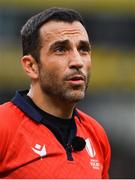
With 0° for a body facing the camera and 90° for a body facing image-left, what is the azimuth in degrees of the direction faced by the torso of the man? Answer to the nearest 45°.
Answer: approximately 315°

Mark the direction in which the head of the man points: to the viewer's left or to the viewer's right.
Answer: to the viewer's right
